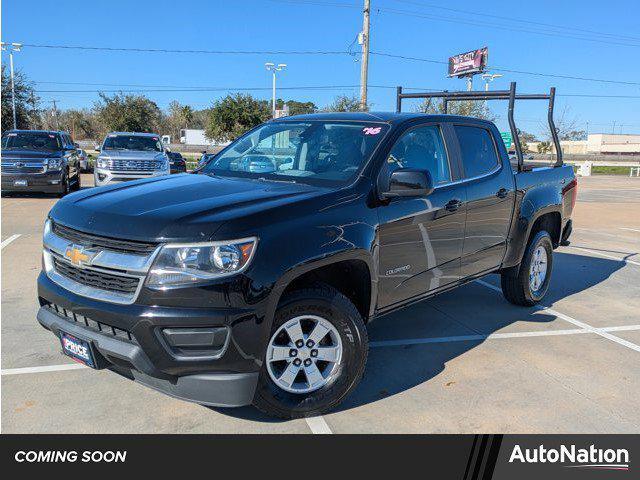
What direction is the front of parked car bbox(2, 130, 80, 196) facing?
toward the camera

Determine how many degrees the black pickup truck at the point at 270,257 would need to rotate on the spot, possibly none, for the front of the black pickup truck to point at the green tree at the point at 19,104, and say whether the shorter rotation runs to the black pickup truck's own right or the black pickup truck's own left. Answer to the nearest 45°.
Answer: approximately 90° to the black pickup truck's own right

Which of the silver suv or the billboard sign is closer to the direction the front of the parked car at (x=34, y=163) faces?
the silver suv

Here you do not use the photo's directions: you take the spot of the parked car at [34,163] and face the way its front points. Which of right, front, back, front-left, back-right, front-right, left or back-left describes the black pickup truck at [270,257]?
front

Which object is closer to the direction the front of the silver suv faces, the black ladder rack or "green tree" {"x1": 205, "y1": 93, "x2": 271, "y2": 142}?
the black ladder rack

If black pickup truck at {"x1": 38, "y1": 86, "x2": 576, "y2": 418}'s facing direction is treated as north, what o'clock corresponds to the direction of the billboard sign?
The billboard sign is roughly at 5 o'clock from the black pickup truck.

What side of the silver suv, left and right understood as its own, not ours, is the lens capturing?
front

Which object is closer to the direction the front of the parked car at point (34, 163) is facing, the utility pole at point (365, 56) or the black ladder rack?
the black ladder rack

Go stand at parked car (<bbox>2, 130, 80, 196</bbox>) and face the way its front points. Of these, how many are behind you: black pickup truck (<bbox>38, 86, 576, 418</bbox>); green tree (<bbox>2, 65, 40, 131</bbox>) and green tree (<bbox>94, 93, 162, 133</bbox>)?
2

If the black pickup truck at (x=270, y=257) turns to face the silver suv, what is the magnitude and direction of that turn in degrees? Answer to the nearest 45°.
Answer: approximately 135° to its right

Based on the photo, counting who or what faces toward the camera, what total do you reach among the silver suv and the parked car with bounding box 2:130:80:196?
2

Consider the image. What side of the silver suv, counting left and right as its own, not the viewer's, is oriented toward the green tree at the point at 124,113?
back

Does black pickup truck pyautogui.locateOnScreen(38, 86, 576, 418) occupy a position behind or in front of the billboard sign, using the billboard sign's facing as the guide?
in front

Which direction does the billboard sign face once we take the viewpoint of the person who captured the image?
facing the viewer and to the left of the viewer

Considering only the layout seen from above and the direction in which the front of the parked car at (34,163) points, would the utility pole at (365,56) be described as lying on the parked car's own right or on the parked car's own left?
on the parked car's own left

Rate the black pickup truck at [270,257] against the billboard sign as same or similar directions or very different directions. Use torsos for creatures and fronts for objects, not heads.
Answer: same or similar directions

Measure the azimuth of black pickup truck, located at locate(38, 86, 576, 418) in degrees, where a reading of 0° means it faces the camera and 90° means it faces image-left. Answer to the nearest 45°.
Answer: approximately 45°
